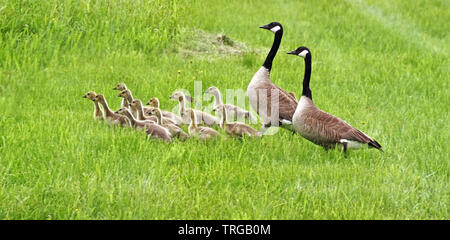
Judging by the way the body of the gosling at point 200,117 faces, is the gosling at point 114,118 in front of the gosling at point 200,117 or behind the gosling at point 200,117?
in front

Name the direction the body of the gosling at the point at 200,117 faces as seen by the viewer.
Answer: to the viewer's left

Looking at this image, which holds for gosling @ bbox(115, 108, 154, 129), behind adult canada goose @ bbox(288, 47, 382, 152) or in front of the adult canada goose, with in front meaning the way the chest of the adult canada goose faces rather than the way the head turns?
in front

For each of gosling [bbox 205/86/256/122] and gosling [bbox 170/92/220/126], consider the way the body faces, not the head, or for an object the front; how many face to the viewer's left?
2

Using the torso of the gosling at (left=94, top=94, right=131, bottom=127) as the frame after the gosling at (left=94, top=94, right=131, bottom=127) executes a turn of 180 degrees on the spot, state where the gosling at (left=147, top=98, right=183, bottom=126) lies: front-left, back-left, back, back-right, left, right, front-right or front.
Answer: front-left

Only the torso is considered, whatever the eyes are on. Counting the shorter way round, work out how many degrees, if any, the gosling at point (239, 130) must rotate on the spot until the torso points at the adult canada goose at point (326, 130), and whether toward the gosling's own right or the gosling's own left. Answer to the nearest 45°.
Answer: approximately 135° to the gosling's own left

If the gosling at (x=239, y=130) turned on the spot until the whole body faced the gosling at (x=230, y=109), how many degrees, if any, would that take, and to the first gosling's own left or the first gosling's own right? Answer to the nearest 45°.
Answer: approximately 90° to the first gosling's own right

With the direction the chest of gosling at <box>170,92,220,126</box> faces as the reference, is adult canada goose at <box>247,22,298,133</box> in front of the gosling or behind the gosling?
behind

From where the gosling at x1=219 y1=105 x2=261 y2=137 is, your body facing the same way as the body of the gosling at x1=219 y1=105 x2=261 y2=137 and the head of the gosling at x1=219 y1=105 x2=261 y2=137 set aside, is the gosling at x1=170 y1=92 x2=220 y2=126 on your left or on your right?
on your right

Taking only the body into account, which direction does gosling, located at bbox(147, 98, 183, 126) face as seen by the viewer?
to the viewer's left

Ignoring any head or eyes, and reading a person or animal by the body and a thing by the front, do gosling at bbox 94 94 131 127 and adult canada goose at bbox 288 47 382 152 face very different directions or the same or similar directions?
same or similar directions

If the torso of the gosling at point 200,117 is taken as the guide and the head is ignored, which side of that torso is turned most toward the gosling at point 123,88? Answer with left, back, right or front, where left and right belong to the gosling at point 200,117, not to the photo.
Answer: front

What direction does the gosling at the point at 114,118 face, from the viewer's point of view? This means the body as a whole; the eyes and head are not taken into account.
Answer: to the viewer's left

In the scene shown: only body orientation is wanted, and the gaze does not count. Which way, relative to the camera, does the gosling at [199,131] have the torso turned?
to the viewer's left

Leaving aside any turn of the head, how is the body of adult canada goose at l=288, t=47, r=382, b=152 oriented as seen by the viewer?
to the viewer's left

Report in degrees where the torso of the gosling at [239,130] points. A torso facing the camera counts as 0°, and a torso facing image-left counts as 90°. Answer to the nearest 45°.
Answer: approximately 90°

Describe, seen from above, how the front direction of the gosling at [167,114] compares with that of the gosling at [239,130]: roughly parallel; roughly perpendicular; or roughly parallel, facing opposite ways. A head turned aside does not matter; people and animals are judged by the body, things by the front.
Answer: roughly parallel

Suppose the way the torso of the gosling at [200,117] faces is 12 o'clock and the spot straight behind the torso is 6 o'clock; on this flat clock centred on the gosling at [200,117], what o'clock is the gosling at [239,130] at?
the gosling at [239,130] is roughly at 8 o'clock from the gosling at [200,117].

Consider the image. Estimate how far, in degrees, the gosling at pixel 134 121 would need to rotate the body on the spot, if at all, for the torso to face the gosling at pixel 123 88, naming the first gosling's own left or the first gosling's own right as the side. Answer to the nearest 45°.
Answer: approximately 90° to the first gosling's own right

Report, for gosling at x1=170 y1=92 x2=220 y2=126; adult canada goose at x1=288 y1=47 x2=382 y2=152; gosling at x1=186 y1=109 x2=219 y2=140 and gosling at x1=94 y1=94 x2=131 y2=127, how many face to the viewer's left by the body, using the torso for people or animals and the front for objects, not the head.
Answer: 4

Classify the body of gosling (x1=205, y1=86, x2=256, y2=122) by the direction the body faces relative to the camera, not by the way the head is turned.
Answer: to the viewer's left

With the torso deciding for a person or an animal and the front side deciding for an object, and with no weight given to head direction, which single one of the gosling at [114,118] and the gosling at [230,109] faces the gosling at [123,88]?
the gosling at [230,109]
